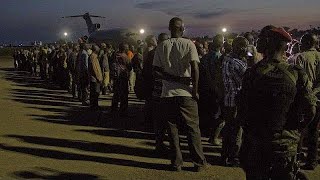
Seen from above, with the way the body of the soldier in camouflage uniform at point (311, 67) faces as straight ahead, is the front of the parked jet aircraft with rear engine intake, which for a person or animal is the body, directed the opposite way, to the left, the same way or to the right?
to the right

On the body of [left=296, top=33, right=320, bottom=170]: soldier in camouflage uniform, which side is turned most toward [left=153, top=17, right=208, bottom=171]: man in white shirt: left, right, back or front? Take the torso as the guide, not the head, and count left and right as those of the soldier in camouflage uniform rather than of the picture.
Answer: left

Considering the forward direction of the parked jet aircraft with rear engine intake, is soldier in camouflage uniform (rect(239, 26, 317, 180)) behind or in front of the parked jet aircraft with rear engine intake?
in front

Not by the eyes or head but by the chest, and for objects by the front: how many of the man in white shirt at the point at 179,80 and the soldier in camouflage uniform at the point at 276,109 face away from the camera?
2

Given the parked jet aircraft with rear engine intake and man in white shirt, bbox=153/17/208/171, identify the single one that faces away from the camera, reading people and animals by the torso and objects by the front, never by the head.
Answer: the man in white shirt

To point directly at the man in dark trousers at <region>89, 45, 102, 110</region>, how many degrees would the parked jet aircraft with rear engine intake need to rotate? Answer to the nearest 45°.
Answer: approximately 45° to its right

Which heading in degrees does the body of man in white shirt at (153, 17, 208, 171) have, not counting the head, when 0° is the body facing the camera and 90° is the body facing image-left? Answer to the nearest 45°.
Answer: approximately 180°

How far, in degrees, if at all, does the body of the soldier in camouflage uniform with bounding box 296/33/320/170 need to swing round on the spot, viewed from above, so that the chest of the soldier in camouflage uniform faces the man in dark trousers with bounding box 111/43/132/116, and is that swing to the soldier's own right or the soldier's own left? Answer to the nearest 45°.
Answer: approximately 45° to the soldier's own left

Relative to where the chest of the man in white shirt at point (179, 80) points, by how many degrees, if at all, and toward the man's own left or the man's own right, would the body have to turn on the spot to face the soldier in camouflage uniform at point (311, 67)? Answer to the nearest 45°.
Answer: approximately 90° to the man's own right

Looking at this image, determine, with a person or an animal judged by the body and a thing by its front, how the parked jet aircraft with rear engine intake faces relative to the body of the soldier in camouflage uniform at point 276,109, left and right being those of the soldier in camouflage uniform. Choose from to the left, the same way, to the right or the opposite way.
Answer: to the right

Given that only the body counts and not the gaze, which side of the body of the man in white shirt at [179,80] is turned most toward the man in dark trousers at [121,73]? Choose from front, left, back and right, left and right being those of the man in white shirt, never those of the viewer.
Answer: front
